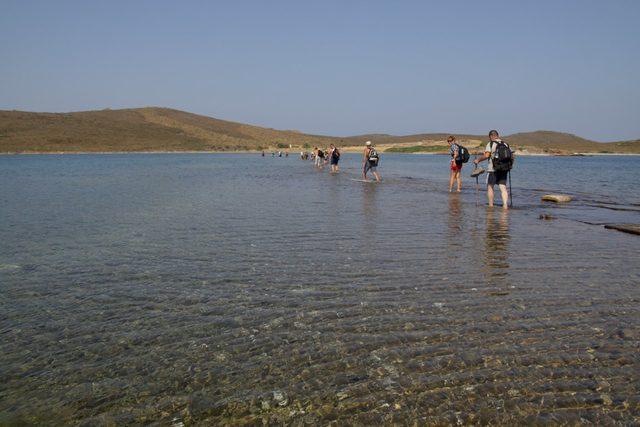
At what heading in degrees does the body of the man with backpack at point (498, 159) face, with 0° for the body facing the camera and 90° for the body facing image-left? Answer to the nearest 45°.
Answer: approximately 135°

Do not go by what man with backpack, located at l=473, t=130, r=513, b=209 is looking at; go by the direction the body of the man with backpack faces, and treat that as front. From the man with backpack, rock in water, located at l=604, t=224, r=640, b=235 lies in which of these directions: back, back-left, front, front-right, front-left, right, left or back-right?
back

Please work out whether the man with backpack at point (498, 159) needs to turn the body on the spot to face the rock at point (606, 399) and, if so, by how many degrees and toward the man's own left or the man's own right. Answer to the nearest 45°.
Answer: approximately 135° to the man's own left

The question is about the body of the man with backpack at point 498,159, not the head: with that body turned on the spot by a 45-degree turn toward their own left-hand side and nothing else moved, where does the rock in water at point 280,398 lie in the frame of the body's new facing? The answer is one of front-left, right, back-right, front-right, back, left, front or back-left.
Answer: left

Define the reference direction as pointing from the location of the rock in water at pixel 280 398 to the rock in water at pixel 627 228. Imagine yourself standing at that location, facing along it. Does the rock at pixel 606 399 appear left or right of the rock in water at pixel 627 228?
right

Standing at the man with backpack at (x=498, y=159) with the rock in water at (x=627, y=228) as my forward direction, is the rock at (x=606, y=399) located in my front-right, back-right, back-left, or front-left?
front-right
